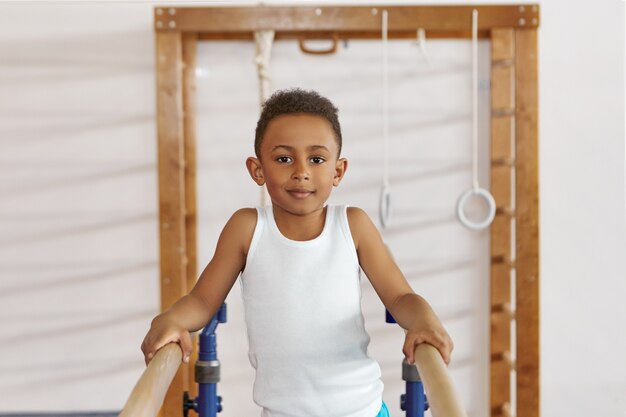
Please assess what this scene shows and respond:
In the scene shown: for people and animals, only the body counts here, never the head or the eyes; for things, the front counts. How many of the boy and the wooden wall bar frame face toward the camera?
2

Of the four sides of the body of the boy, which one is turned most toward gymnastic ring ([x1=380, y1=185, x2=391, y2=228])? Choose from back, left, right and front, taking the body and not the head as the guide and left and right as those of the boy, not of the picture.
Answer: back

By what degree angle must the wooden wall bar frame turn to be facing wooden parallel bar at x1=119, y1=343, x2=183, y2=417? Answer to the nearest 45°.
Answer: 0° — it already faces it

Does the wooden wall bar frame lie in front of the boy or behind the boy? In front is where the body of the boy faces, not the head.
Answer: behind

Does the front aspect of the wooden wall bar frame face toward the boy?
yes

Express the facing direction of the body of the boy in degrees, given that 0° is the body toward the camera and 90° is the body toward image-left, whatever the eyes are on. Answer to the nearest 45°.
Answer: approximately 0°
